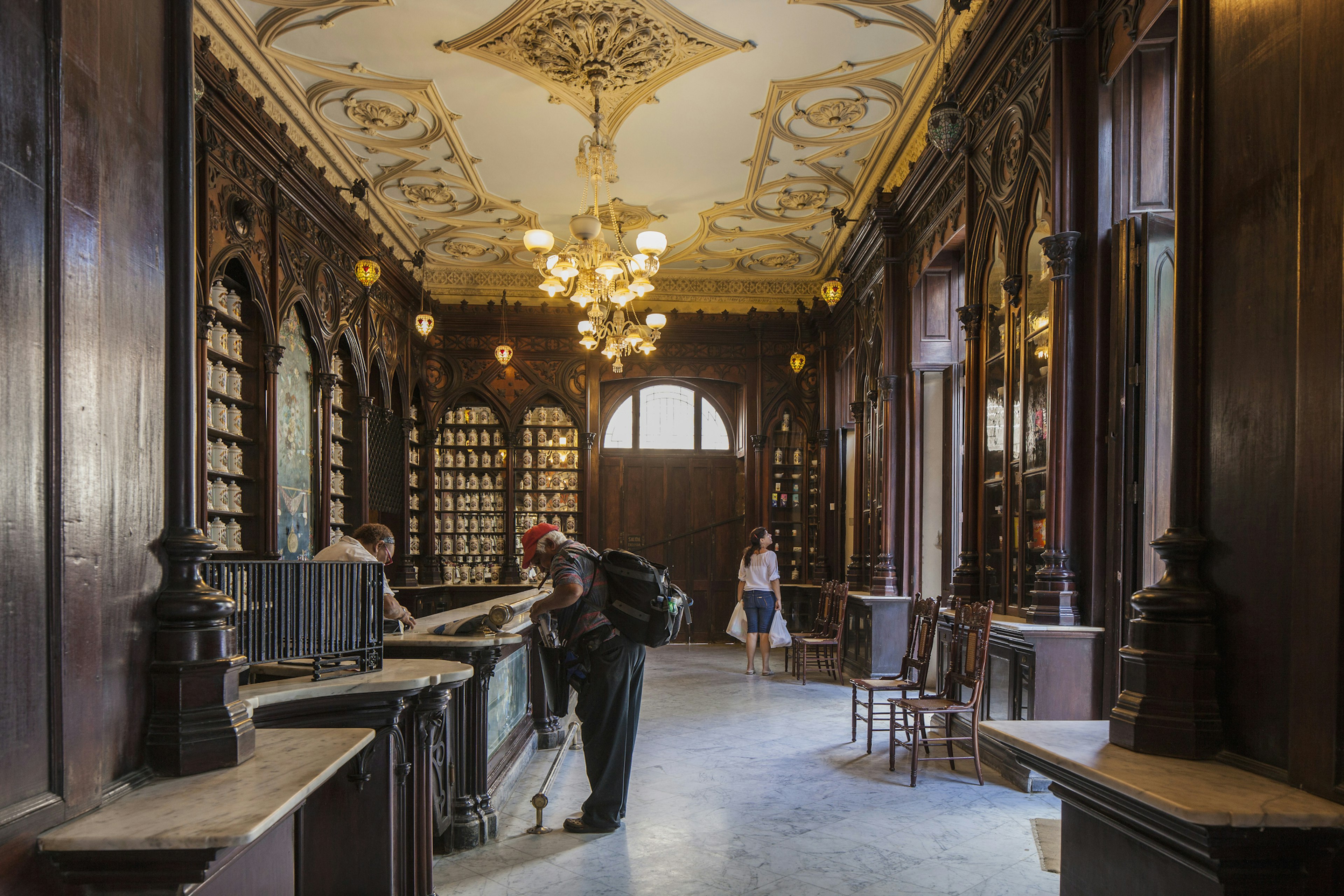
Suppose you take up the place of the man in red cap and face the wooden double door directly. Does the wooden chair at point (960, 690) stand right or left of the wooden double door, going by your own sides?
right

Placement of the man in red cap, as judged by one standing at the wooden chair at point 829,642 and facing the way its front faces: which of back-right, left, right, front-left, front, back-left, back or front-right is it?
front-left

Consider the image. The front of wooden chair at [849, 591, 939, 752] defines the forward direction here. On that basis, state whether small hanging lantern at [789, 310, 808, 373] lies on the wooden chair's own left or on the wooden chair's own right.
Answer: on the wooden chair's own right

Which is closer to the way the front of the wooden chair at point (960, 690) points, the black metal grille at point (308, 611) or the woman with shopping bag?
the black metal grille

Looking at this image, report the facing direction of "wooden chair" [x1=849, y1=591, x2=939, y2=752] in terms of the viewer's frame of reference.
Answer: facing the viewer and to the left of the viewer

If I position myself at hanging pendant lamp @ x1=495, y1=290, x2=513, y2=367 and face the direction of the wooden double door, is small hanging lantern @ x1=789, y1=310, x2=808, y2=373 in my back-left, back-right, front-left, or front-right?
front-right

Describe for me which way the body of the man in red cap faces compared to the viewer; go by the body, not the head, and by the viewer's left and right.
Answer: facing to the left of the viewer

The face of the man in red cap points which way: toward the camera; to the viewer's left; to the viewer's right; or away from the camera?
to the viewer's left
